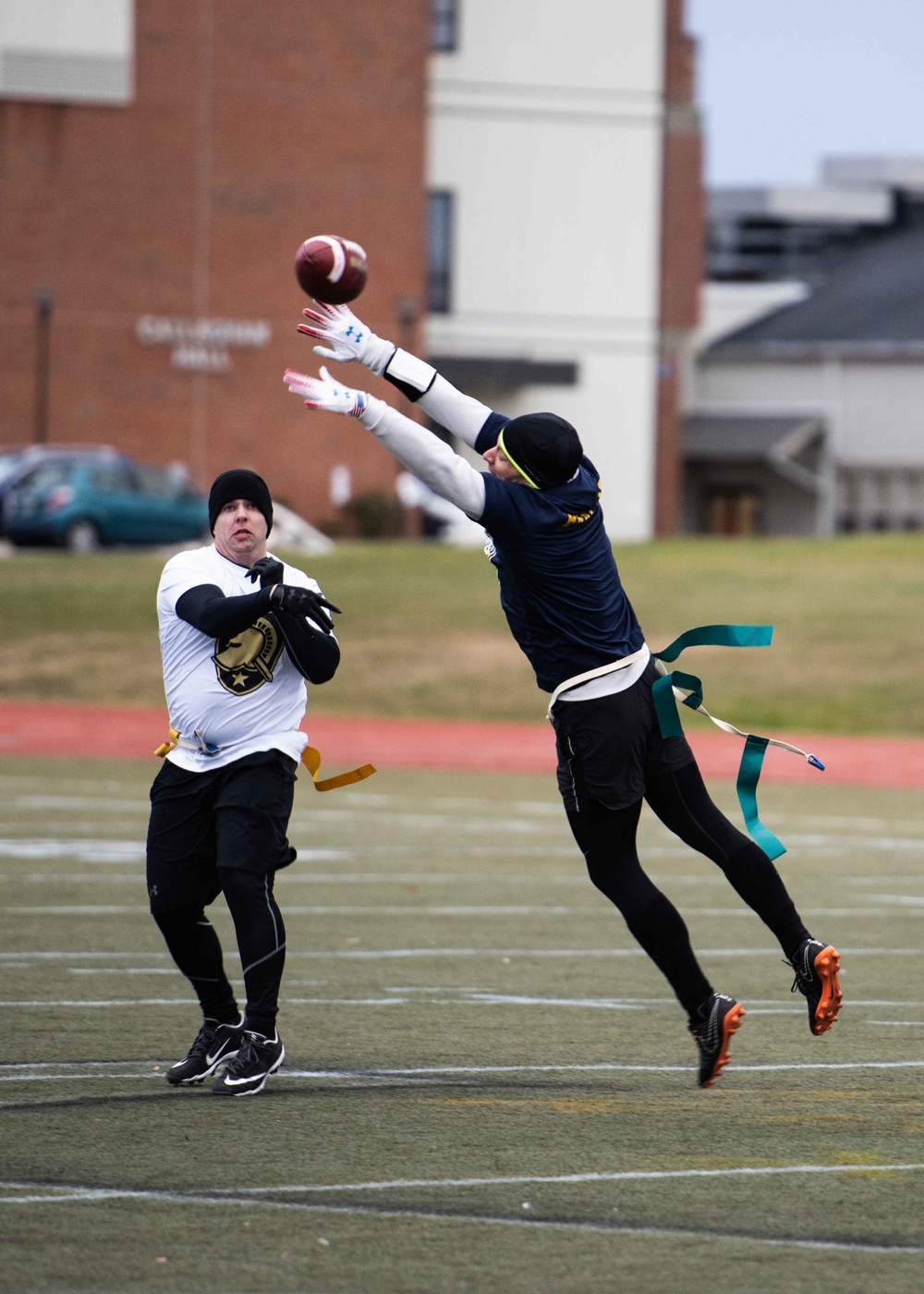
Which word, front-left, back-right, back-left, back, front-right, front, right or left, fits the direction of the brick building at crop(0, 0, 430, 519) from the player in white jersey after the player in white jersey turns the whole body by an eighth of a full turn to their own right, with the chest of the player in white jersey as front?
back-right

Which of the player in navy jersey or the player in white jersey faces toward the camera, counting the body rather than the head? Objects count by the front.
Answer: the player in white jersey

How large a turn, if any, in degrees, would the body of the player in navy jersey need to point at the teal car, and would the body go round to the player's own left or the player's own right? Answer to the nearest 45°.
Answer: approximately 45° to the player's own right

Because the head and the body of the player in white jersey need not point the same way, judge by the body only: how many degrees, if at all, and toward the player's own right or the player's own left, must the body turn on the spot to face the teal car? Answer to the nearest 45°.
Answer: approximately 180°

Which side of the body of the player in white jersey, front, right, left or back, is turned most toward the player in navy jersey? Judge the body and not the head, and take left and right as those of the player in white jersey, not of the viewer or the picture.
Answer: left

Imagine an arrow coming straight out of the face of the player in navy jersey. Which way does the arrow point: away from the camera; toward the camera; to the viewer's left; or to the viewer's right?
to the viewer's left

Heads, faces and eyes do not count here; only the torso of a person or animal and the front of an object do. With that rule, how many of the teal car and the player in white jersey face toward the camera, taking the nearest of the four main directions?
1

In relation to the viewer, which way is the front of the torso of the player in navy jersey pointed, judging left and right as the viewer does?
facing away from the viewer and to the left of the viewer

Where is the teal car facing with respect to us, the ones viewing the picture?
facing away from the viewer and to the right of the viewer

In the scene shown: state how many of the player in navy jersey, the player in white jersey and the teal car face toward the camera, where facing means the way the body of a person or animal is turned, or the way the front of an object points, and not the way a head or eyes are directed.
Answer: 1

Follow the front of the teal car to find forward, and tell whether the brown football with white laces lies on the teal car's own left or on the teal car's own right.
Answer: on the teal car's own right

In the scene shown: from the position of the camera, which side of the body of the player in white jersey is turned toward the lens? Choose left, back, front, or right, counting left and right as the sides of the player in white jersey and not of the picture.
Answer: front

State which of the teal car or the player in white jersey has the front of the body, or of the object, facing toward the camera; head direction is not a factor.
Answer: the player in white jersey
